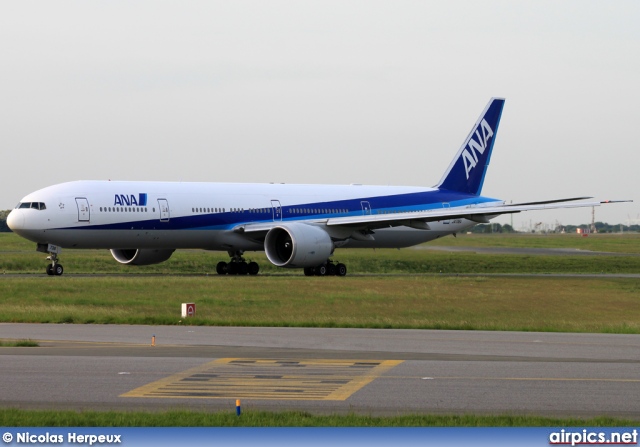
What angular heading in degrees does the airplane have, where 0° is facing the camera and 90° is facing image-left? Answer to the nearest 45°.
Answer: approximately 45°
